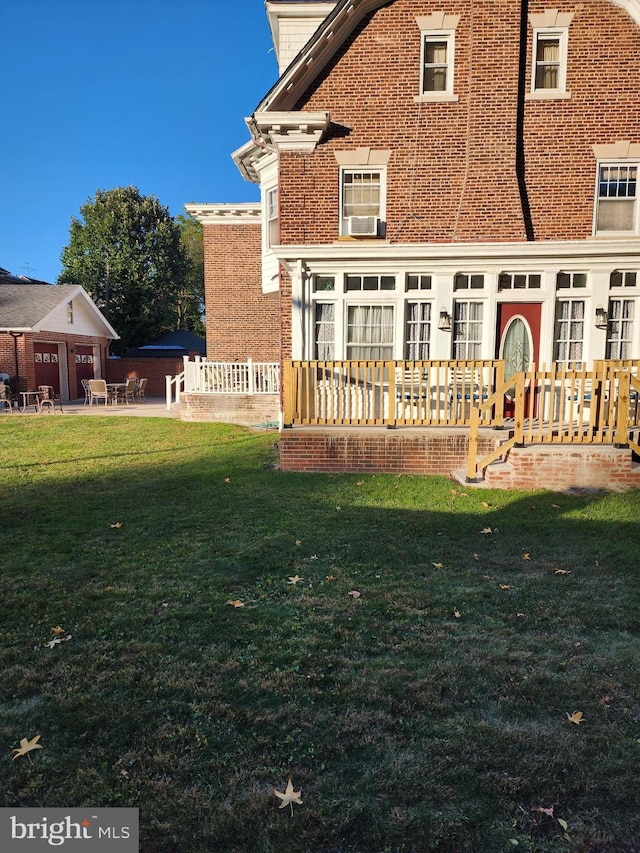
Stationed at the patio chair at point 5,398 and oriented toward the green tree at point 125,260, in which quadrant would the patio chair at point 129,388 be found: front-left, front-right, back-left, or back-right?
front-right

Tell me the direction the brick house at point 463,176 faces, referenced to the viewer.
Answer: facing the viewer

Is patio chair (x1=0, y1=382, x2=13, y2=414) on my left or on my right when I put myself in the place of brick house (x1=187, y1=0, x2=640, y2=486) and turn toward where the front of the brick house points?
on my right

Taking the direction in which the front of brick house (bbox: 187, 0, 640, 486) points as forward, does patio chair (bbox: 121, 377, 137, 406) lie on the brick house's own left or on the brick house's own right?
on the brick house's own right

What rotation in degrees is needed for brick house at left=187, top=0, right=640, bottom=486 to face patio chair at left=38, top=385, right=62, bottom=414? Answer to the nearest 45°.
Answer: approximately 135° to its right

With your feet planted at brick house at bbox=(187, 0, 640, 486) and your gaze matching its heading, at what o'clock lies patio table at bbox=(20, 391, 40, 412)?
The patio table is roughly at 4 o'clock from the brick house.
